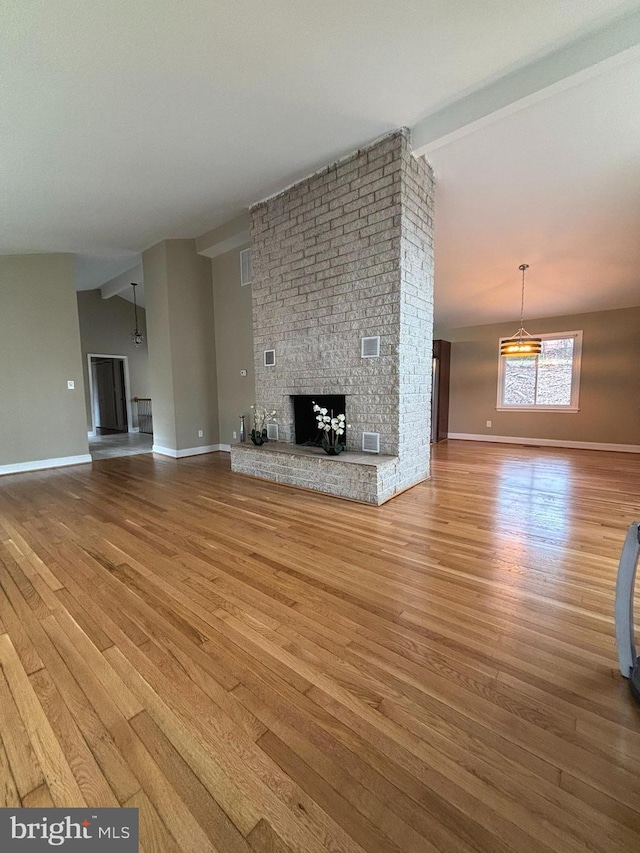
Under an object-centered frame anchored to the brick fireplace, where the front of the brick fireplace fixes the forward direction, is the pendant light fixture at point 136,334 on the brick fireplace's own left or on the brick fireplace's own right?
on the brick fireplace's own right

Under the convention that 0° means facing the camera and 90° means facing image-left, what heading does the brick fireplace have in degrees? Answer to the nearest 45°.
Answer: approximately 45°

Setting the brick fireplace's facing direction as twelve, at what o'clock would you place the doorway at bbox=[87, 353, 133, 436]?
The doorway is roughly at 3 o'clock from the brick fireplace.

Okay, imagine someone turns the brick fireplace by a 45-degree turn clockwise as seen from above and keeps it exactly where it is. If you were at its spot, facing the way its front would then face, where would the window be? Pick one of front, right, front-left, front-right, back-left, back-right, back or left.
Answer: back-right
